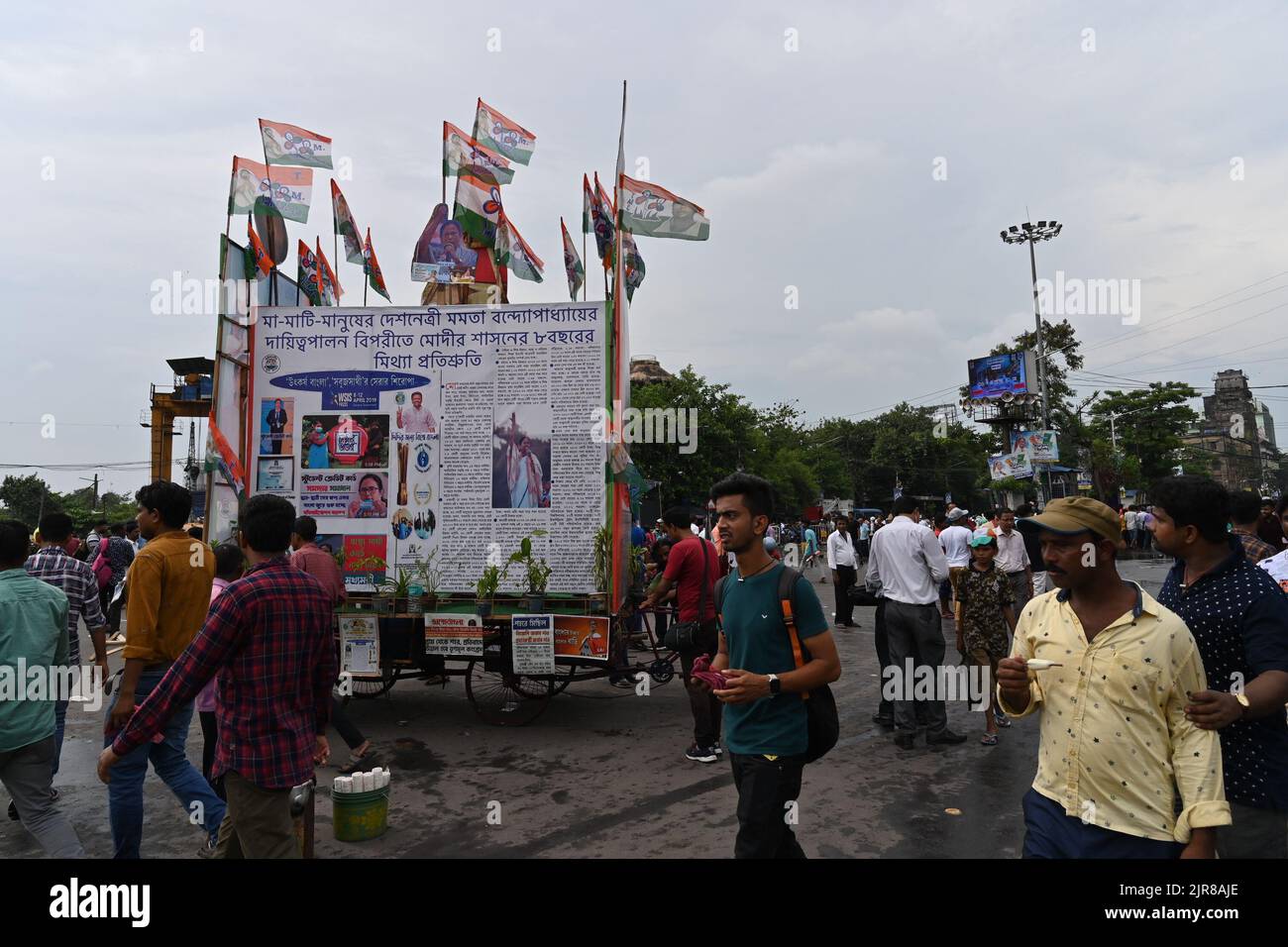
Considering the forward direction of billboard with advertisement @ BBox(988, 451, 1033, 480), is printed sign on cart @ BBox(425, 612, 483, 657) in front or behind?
in front

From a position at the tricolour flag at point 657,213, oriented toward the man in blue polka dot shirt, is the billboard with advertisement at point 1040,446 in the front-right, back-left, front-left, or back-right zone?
back-left

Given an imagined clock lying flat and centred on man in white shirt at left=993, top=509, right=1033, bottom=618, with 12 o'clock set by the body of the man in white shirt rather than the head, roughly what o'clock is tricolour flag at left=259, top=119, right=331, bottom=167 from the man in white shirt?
The tricolour flag is roughly at 2 o'clock from the man in white shirt.

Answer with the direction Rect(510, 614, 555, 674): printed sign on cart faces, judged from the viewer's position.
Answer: facing the viewer

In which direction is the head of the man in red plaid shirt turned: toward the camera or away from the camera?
away from the camera

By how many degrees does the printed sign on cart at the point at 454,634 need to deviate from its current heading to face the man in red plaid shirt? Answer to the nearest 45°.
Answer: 0° — it already faces them

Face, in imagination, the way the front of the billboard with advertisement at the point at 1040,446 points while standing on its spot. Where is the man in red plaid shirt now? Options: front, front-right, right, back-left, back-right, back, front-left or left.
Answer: front

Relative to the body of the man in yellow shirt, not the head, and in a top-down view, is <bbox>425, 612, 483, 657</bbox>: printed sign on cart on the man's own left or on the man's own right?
on the man's own right

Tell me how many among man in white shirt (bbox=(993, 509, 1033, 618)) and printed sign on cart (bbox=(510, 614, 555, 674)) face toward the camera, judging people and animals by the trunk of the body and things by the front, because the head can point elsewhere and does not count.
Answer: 2

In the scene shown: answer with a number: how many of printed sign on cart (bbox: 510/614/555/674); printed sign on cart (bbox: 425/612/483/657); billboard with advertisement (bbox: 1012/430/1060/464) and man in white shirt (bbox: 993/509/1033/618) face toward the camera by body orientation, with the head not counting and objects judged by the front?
4

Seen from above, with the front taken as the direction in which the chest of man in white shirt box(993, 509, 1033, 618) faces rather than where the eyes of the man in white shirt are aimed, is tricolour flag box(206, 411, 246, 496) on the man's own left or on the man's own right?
on the man's own right

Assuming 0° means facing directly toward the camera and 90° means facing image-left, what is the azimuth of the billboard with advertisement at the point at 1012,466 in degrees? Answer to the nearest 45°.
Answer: approximately 0°

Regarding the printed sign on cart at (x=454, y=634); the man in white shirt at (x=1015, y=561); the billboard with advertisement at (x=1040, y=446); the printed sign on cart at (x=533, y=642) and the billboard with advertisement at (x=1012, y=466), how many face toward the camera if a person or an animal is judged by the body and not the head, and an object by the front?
5

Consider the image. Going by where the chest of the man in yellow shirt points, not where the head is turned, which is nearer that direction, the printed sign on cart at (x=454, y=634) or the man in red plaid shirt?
the man in red plaid shirt
